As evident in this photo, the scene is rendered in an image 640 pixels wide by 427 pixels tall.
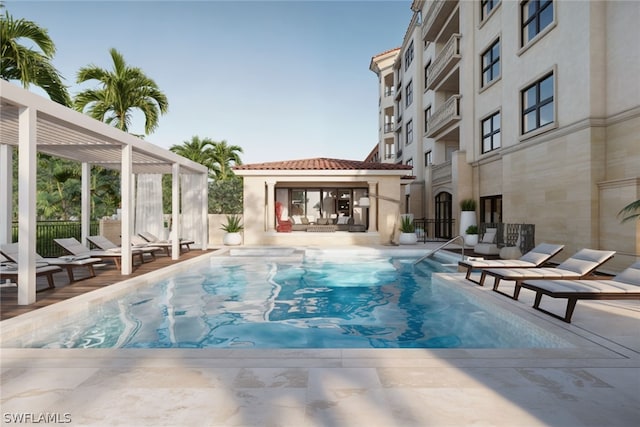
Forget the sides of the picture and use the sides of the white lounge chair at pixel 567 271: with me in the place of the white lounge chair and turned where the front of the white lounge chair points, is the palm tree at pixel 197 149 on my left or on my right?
on my right

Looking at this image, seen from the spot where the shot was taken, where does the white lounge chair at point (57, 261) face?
facing the viewer and to the right of the viewer

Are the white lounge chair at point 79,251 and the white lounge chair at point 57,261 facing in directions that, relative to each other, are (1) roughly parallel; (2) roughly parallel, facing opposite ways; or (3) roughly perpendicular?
roughly parallel

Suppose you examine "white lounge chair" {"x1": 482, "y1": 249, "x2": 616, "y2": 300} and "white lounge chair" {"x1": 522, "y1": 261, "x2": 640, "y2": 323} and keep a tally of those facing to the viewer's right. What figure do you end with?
0

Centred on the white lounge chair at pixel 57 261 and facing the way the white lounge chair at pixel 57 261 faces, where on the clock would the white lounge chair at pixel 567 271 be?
the white lounge chair at pixel 567 271 is roughly at 12 o'clock from the white lounge chair at pixel 57 261.

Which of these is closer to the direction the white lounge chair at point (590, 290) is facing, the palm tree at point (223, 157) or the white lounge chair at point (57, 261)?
the white lounge chair

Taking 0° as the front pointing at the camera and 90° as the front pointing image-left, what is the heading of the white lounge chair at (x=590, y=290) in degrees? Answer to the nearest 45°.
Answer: approximately 45°

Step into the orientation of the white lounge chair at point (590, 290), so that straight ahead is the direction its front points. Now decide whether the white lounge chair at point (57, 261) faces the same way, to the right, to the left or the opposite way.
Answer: the opposite way

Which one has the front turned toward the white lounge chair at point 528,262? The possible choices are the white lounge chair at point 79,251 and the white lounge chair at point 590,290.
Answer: the white lounge chair at point 79,251

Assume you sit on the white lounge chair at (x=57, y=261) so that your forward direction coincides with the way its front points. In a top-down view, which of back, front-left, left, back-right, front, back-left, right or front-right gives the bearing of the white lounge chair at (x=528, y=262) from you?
front

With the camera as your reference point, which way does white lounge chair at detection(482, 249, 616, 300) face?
facing the viewer and to the left of the viewer

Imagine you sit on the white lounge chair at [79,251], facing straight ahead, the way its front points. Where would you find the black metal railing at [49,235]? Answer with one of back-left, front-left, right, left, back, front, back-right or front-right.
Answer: back-left

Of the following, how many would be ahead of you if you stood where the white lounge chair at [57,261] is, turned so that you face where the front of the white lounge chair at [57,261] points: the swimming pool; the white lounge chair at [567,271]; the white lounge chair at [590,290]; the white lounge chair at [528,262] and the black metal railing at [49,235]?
4

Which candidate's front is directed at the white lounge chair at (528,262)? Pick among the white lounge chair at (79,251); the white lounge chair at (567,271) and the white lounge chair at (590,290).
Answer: the white lounge chair at (79,251)

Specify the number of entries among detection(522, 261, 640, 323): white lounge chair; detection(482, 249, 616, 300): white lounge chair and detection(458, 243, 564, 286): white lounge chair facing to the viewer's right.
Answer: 0

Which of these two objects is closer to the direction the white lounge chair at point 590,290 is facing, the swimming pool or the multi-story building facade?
the swimming pool

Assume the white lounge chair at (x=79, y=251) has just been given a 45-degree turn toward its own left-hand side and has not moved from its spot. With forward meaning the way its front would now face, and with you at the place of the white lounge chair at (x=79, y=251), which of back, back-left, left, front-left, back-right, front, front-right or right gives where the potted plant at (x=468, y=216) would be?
front

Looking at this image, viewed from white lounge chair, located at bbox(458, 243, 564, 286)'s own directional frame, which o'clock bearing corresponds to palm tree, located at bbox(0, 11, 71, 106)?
The palm tree is roughly at 1 o'clock from the white lounge chair.
